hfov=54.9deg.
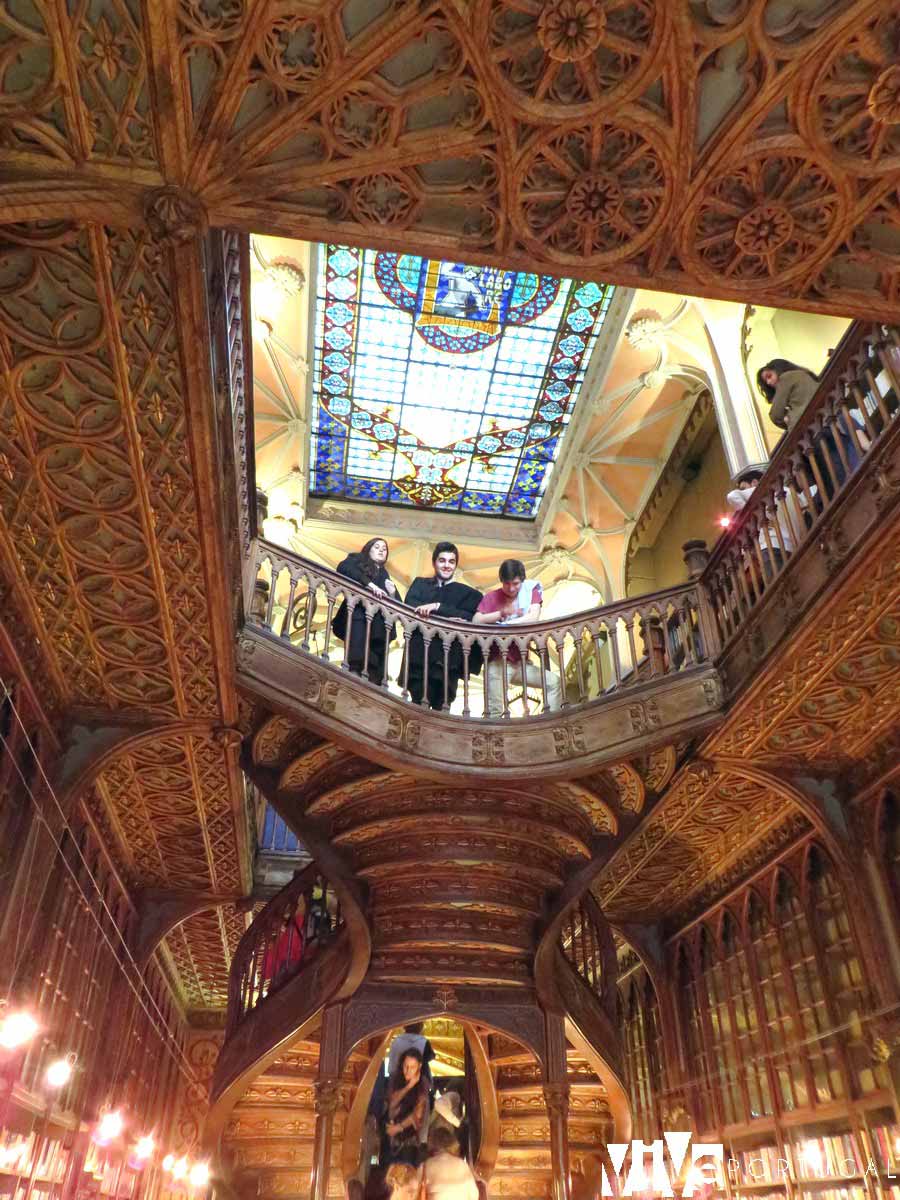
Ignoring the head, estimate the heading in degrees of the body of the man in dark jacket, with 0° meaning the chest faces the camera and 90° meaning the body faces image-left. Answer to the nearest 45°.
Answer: approximately 0°

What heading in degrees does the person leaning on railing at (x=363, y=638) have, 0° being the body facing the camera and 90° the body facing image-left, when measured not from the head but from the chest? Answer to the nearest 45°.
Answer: approximately 315°

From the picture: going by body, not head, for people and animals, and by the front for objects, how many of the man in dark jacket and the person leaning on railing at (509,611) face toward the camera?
2

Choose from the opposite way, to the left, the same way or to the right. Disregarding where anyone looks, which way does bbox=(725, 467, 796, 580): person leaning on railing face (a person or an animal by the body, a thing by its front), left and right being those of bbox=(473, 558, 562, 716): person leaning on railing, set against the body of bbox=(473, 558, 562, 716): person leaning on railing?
to the right

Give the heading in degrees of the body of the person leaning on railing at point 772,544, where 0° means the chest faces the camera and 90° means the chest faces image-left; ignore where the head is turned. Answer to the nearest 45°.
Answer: approximately 45°

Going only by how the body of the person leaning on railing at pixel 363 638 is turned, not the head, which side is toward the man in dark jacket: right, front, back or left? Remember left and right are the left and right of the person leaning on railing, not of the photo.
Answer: left

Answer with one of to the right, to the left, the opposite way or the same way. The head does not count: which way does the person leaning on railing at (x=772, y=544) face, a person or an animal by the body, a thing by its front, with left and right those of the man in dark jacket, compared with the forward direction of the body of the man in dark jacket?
to the right
